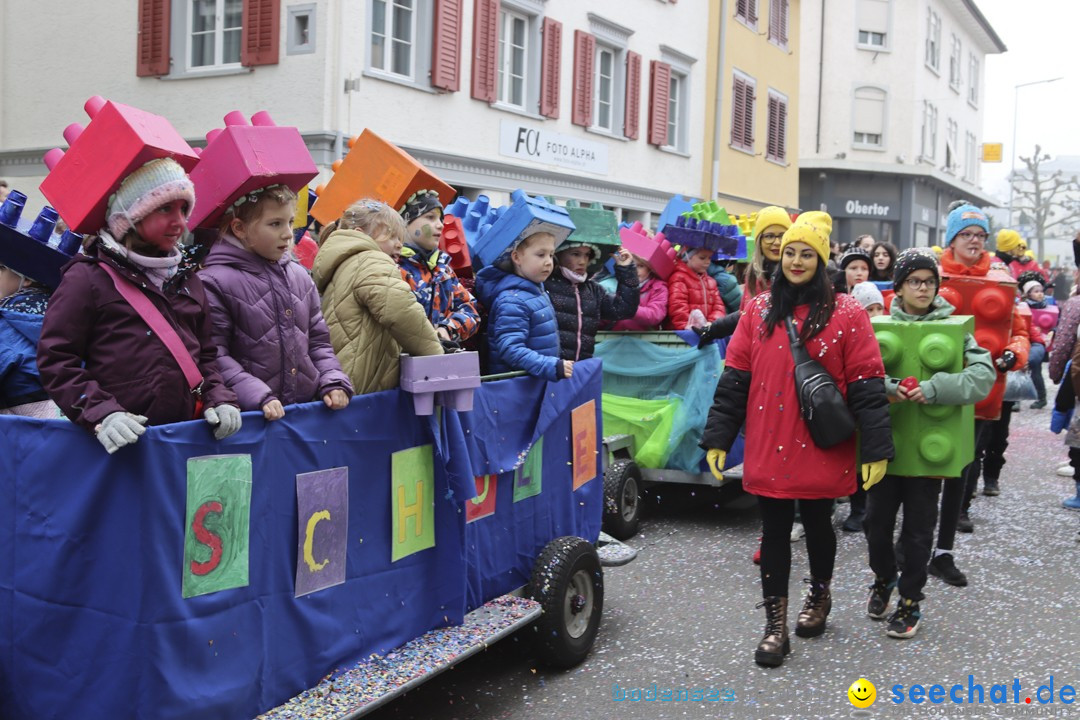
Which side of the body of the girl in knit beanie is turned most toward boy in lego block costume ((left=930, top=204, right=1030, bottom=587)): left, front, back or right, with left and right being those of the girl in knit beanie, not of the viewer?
left

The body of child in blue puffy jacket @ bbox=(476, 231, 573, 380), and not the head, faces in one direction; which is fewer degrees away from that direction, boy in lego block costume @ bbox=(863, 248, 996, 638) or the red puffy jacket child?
the boy in lego block costume

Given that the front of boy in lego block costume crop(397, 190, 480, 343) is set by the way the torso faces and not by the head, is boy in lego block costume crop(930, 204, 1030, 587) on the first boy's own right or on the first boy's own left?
on the first boy's own left

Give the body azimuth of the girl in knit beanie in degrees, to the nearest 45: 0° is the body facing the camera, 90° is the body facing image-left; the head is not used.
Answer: approximately 315°

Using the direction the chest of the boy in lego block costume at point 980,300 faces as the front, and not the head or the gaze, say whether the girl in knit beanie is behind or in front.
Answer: in front

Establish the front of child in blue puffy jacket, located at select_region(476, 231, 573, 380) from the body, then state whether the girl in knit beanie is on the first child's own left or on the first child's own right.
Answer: on the first child's own right

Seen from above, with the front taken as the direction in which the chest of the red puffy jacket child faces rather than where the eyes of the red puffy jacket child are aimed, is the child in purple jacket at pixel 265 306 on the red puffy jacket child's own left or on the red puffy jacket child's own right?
on the red puffy jacket child's own right

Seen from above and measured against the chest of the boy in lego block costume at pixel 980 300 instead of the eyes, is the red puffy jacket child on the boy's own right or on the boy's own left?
on the boy's own right
